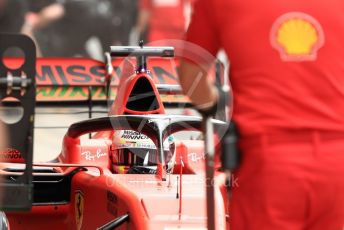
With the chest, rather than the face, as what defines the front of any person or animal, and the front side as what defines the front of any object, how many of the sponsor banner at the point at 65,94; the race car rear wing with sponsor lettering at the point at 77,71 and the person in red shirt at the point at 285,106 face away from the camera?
1

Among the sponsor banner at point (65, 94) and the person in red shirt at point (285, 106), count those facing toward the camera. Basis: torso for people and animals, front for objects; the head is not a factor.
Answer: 1

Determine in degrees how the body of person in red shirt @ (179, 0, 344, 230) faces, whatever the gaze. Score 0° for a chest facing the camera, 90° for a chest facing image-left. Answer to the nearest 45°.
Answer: approximately 180°

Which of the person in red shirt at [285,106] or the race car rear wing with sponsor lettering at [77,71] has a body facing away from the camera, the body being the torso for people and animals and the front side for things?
the person in red shirt

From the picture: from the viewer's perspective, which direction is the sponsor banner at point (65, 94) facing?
toward the camera

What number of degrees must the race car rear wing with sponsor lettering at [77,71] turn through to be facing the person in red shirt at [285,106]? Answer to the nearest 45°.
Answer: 0° — it already faces them

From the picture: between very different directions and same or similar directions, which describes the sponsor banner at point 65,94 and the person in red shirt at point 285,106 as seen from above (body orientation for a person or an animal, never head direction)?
very different directions

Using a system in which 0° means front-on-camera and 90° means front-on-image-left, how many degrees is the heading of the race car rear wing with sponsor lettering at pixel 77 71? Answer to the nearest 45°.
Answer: approximately 0°

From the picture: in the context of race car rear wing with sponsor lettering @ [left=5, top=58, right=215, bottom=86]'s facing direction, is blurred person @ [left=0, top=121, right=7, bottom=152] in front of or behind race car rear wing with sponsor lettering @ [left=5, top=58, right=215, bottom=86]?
in front
